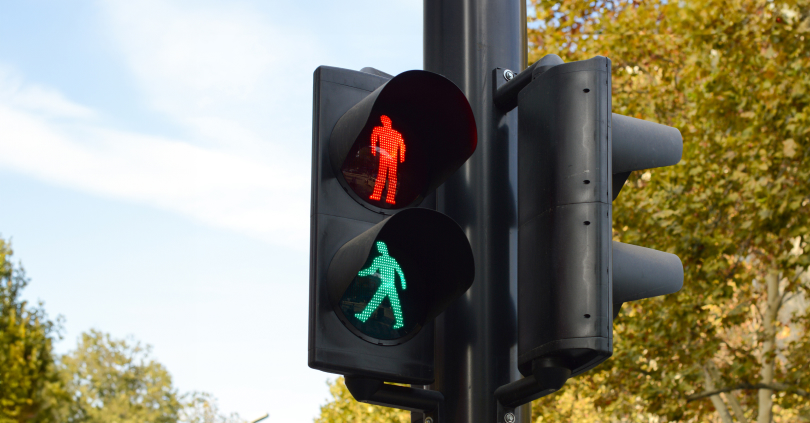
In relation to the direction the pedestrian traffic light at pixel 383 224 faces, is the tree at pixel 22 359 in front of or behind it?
behind

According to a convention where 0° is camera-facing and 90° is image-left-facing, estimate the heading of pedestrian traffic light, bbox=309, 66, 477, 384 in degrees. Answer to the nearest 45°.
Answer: approximately 315°

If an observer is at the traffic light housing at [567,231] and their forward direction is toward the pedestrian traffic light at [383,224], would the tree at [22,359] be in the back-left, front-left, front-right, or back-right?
front-right
